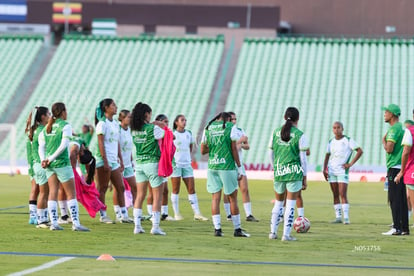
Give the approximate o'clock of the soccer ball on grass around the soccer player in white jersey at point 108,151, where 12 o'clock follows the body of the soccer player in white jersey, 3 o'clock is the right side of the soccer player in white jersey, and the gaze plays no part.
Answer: The soccer ball on grass is roughly at 11 o'clock from the soccer player in white jersey.

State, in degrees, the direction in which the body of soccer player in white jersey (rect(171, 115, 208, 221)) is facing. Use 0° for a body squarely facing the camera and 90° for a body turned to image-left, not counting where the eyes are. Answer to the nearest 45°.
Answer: approximately 315°

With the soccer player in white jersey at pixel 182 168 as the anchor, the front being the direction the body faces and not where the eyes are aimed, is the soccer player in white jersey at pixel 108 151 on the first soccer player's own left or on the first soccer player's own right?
on the first soccer player's own right

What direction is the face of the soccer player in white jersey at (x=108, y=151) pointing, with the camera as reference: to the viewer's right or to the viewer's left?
to the viewer's right

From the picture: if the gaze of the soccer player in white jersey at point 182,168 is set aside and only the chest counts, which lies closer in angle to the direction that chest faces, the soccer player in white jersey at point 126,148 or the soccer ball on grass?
the soccer ball on grass

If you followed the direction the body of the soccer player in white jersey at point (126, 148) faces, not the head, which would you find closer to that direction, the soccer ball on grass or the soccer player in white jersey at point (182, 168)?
the soccer ball on grass

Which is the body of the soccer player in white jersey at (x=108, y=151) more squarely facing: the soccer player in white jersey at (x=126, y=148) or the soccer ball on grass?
the soccer ball on grass

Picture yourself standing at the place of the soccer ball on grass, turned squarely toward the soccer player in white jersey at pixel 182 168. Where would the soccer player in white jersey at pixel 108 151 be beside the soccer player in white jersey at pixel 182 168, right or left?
left

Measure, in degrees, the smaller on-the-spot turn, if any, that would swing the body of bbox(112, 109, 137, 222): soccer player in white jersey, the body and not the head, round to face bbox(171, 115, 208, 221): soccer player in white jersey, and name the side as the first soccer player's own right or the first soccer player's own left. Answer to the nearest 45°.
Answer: approximately 90° to the first soccer player's own left
